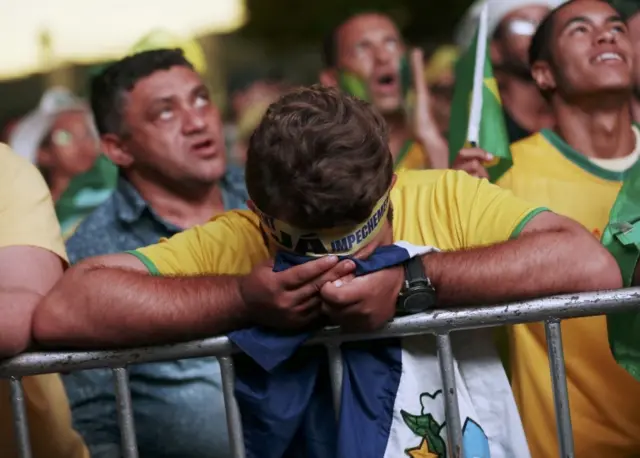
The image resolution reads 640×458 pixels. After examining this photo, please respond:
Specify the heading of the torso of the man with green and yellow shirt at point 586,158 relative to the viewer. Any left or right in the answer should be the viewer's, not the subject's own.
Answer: facing the viewer and to the right of the viewer

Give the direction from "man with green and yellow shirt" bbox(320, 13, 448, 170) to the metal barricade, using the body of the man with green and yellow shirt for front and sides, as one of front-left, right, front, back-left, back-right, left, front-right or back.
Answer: front-right

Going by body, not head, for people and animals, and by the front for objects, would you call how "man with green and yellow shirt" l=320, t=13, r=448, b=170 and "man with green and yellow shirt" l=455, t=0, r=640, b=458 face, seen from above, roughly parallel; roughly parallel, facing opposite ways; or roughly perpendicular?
roughly parallel

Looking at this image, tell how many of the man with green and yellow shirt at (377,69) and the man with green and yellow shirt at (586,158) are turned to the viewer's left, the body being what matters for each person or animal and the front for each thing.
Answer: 0

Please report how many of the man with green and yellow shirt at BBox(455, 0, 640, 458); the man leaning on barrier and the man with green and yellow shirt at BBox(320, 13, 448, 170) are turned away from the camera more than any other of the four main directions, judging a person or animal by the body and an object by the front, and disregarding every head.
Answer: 0

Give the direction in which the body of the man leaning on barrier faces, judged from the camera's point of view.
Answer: toward the camera

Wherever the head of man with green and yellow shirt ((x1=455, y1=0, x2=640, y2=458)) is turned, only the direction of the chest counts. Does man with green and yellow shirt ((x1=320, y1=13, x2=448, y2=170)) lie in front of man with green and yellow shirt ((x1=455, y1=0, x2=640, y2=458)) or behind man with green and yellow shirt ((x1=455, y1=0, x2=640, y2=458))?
behind

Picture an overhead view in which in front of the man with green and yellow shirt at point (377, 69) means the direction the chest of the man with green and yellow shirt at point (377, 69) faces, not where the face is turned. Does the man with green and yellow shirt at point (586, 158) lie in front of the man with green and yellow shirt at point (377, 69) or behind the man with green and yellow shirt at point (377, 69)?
in front

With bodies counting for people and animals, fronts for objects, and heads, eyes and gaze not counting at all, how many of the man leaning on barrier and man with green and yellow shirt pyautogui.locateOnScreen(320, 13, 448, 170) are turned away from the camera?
0

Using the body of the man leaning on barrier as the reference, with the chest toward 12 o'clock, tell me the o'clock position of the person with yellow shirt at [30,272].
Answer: The person with yellow shirt is roughly at 4 o'clock from the man leaning on barrier.
